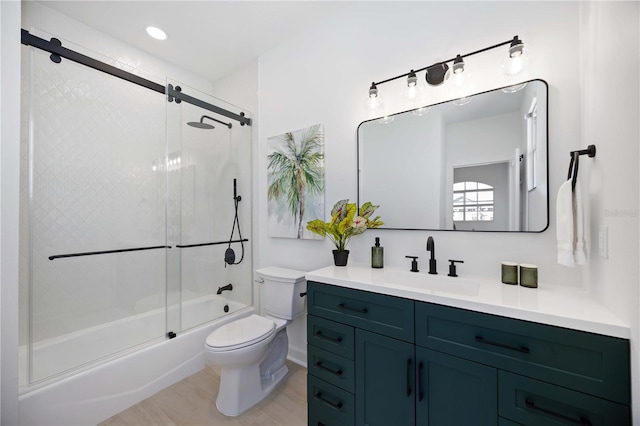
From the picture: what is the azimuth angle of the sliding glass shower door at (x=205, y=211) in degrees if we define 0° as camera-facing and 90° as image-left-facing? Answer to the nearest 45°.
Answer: approximately 315°

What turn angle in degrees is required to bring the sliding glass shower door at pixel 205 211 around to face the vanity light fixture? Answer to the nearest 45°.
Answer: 0° — it already faces it

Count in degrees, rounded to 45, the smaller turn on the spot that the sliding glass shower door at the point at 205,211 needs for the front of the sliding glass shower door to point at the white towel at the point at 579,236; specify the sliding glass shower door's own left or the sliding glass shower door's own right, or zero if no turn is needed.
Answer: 0° — it already faces it

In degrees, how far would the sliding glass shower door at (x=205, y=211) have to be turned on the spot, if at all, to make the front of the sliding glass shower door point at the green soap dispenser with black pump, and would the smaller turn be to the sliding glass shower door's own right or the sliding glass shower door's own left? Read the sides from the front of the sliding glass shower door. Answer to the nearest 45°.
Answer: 0° — it already faces it

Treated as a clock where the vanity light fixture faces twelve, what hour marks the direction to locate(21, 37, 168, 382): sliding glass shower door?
The sliding glass shower door is roughly at 1 o'clock from the vanity light fixture.

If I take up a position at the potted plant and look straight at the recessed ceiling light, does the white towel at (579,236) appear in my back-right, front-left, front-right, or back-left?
back-left

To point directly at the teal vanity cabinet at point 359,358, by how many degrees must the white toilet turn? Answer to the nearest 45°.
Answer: approximately 90° to its left
